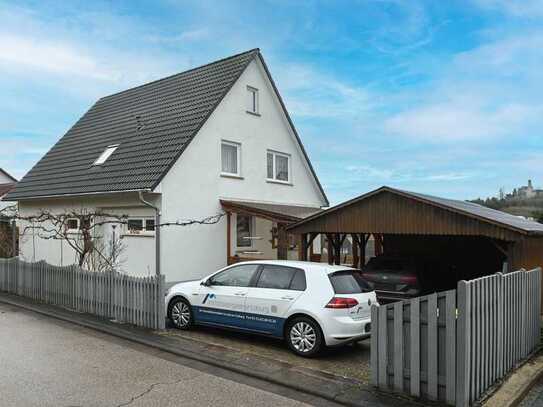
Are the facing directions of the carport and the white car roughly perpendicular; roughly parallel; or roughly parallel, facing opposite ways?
roughly perpendicular

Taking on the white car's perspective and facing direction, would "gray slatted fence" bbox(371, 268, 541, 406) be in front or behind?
behind

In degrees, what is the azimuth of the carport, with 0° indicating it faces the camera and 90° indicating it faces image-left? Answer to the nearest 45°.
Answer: approximately 45°

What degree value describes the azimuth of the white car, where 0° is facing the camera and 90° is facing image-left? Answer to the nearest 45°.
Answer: approximately 135°

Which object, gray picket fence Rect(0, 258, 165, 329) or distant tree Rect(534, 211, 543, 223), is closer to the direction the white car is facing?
the gray picket fence

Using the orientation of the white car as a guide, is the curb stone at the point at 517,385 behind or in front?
behind

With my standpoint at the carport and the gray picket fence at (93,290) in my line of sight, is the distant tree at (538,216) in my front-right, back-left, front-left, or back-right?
back-right
